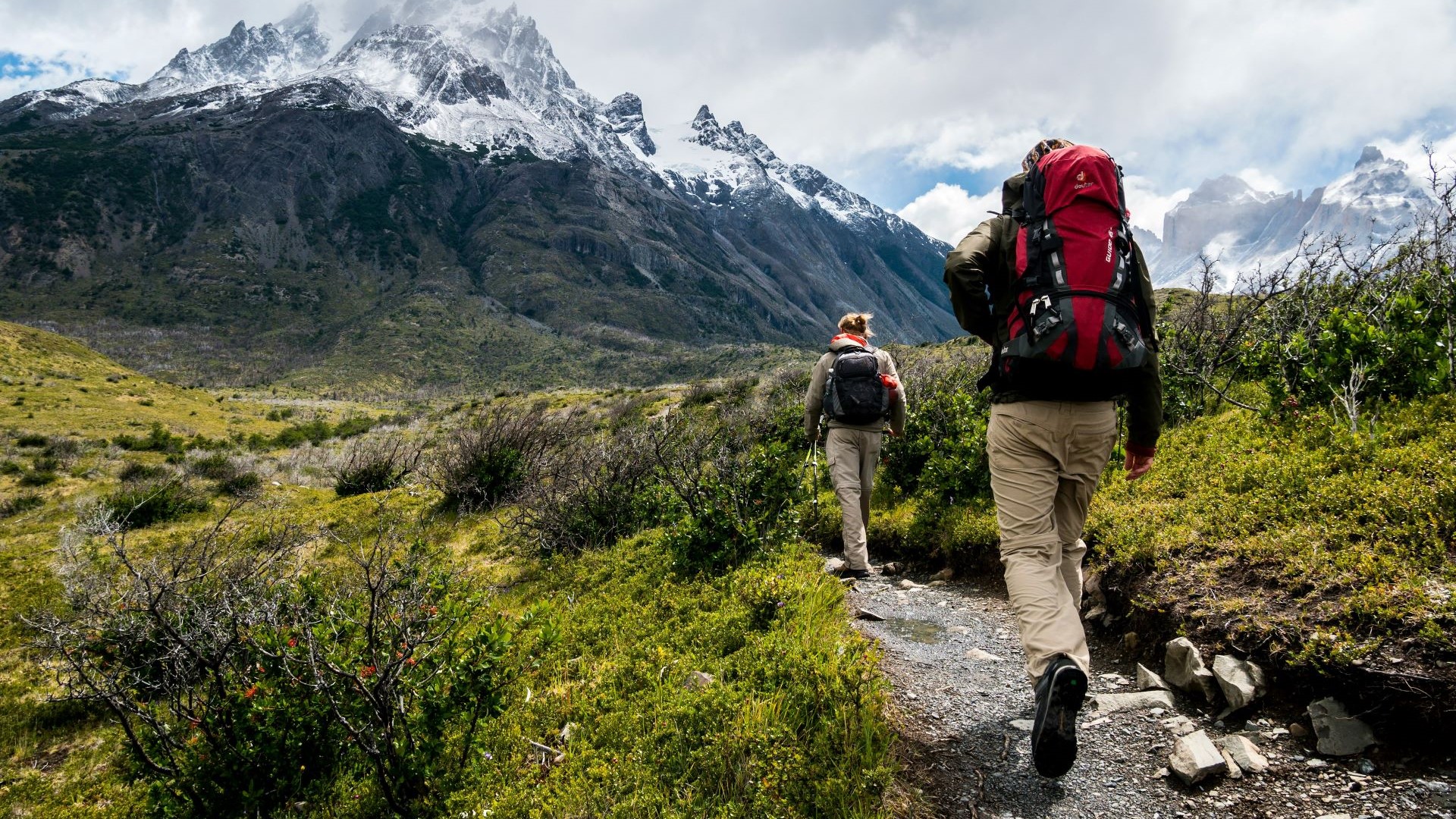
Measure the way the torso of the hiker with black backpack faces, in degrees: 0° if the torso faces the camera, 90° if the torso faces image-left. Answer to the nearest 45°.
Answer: approximately 180°

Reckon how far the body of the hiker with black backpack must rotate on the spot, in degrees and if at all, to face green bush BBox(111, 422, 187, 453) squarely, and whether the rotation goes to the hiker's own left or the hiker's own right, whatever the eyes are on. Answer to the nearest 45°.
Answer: approximately 45° to the hiker's own left

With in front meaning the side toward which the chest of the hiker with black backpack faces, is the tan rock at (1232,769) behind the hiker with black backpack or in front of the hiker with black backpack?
behind

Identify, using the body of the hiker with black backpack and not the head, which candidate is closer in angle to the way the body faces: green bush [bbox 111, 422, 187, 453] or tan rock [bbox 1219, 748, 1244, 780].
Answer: the green bush

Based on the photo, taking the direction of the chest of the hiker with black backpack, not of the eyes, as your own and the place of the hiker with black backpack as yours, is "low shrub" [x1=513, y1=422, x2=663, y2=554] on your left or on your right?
on your left

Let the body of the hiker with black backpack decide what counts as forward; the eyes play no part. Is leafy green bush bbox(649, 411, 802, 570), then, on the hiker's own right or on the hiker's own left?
on the hiker's own left

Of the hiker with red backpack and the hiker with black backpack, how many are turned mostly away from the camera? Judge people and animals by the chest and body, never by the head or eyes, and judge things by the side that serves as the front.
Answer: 2

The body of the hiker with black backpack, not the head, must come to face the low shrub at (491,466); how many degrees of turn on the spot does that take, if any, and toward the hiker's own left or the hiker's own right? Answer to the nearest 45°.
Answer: approximately 45° to the hiker's own left

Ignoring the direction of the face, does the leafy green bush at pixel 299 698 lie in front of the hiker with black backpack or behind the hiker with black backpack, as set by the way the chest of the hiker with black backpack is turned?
behind

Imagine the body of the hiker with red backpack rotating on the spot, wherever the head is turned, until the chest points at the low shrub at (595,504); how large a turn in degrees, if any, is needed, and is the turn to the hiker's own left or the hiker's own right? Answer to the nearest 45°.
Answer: approximately 45° to the hiker's own left

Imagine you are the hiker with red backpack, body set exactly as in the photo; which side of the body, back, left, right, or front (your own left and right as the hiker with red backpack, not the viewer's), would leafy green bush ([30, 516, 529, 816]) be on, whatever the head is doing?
left

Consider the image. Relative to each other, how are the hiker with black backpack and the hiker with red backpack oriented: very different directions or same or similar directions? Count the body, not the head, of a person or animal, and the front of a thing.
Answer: same or similar directions

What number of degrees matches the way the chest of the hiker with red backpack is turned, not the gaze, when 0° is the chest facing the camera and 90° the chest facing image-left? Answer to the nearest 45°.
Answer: approximately 180°
